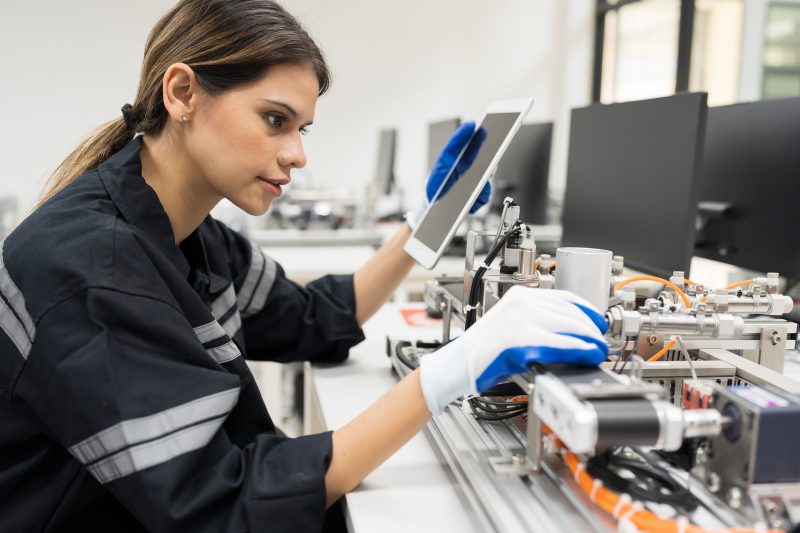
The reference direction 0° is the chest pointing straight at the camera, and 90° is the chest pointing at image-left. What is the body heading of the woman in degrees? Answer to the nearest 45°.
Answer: approximately 270°

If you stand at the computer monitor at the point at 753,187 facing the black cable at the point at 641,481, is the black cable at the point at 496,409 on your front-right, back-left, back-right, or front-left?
front-right

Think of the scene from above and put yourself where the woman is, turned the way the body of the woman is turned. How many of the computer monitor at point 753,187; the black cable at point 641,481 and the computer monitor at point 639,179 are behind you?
0

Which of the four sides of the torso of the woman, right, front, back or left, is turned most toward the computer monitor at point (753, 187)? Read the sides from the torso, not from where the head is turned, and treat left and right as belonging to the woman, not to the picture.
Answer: front

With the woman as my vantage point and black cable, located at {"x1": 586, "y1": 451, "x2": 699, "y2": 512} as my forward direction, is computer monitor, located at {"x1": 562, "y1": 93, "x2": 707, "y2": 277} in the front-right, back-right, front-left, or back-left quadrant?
front-left

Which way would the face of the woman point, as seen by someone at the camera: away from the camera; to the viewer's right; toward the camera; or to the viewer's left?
to the viewer's right
